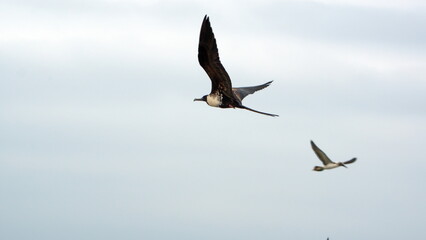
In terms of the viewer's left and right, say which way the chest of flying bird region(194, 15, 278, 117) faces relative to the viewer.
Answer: facing to the left of the viewer
